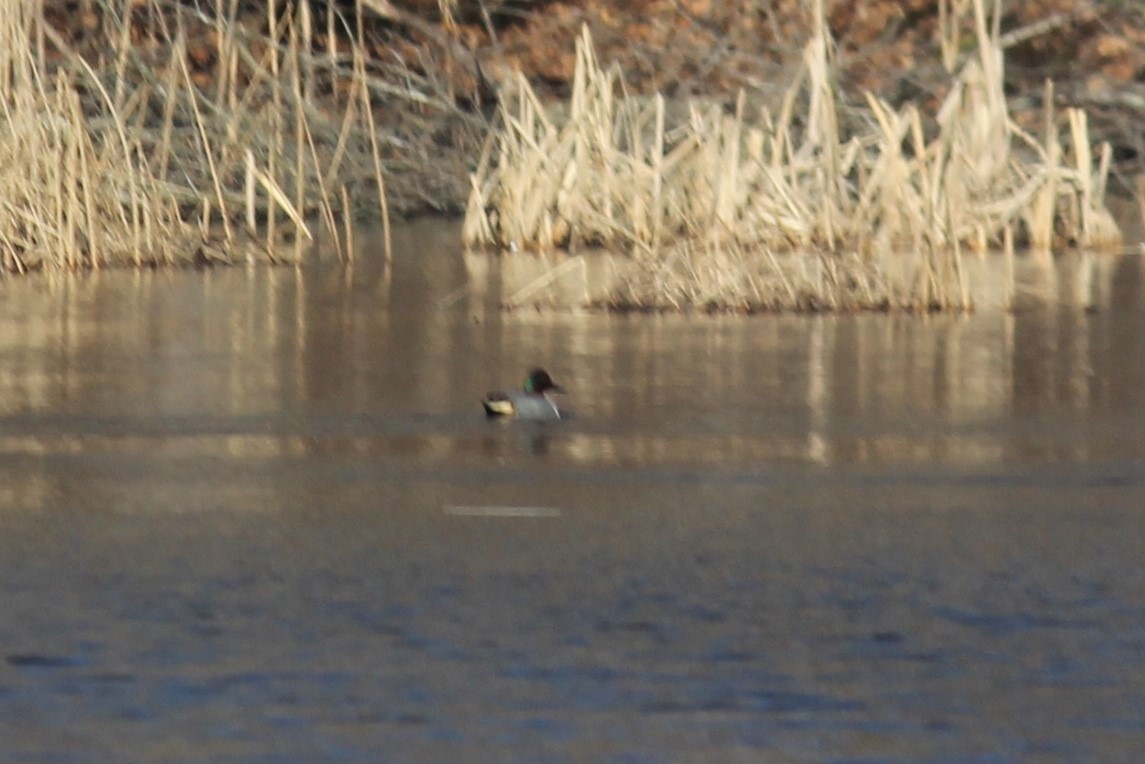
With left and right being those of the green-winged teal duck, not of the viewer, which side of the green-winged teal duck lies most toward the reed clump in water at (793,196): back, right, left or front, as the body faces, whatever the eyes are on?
left

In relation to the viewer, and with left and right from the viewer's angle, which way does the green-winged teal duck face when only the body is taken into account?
facing to the right of the viewer
